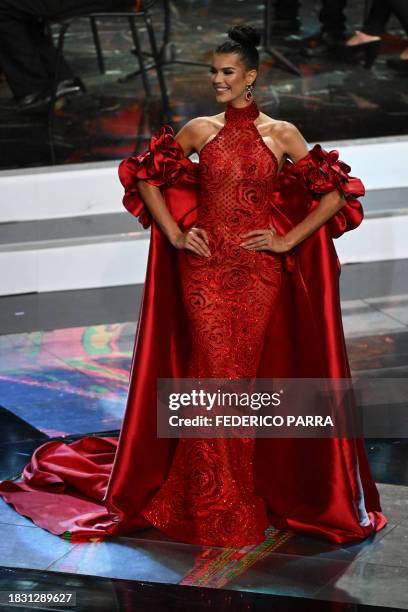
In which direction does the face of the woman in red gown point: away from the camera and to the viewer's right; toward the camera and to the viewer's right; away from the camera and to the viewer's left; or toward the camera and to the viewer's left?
toward the camera and to the viewer's left

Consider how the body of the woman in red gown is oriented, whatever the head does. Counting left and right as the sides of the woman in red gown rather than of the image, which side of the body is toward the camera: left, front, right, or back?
front
